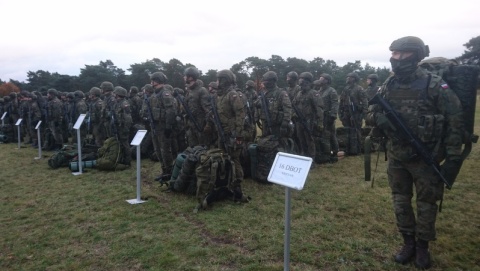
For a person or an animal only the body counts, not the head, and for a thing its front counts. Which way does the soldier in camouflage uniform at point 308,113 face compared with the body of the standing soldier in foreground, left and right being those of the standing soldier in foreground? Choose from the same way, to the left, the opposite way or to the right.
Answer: the same way

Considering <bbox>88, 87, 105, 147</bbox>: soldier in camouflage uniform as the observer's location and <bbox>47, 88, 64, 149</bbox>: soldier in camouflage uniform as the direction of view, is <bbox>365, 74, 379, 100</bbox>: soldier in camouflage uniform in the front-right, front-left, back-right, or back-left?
back-right

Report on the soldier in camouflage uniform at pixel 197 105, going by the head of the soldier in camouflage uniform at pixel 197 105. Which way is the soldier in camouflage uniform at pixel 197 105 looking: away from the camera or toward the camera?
toward the camera

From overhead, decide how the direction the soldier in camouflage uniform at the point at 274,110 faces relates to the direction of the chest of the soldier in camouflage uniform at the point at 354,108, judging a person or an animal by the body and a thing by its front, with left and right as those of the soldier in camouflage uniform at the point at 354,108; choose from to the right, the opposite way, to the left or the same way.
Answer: the same way

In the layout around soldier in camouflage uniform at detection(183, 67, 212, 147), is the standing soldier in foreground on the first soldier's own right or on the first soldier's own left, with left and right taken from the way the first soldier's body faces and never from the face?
on the first soldier's own left

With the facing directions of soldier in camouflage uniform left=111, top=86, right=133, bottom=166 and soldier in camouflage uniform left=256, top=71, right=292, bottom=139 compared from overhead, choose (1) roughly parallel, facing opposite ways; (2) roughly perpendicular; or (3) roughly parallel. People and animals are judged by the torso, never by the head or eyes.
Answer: roughly parallel

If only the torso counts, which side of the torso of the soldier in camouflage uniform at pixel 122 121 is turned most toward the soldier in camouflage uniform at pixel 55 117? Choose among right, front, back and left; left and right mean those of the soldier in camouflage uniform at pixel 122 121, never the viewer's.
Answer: right

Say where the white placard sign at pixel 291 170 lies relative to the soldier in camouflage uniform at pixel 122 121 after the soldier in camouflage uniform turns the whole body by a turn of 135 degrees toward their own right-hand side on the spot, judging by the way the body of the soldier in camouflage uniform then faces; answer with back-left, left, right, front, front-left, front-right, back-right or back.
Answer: back

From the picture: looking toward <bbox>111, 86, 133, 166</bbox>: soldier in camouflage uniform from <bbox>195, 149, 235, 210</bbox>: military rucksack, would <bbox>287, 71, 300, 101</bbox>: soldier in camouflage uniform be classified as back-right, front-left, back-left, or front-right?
front-right

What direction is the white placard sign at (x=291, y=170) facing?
toward the camera

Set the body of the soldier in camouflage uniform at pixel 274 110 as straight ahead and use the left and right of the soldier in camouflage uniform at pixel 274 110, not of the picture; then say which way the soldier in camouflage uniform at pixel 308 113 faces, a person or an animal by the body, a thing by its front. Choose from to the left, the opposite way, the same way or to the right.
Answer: the same way

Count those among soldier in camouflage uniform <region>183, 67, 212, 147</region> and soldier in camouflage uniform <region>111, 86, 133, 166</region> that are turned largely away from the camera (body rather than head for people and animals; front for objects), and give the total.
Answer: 0

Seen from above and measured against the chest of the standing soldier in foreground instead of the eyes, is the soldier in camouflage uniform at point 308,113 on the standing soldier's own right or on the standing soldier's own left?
on the standing soldier's own right
